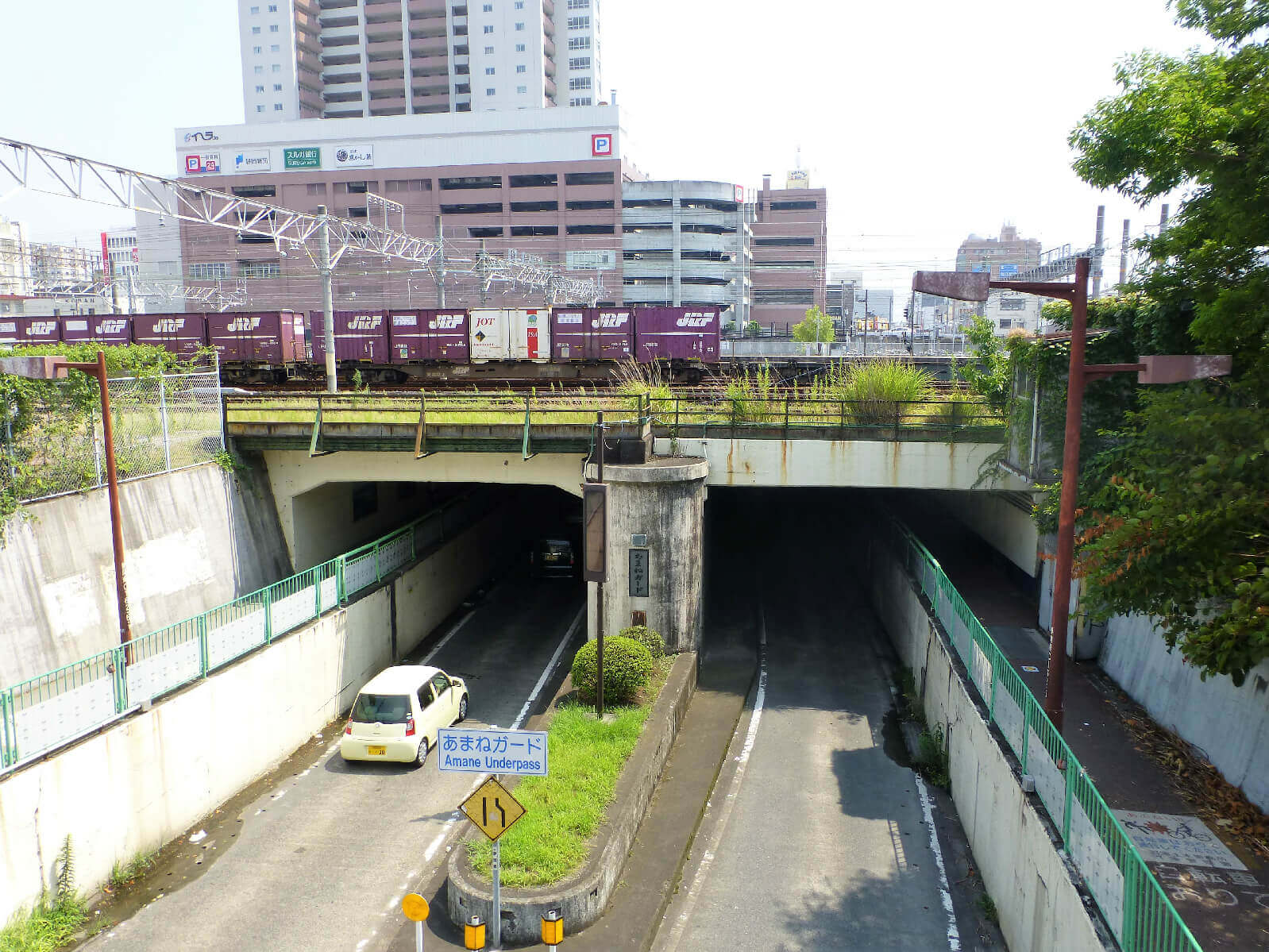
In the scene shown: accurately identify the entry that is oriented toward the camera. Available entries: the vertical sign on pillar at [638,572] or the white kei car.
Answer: the vertical sign on pillar

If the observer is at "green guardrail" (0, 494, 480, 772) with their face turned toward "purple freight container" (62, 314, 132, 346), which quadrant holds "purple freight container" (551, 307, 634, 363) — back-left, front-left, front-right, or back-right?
front-right

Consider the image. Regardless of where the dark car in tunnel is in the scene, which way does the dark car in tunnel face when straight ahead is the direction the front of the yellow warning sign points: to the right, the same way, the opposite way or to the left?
the opposite way

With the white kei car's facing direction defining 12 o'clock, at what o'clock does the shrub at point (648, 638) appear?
The shrub is roughly at 1 o'clock from the white kei car.

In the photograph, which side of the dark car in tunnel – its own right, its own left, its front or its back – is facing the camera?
back

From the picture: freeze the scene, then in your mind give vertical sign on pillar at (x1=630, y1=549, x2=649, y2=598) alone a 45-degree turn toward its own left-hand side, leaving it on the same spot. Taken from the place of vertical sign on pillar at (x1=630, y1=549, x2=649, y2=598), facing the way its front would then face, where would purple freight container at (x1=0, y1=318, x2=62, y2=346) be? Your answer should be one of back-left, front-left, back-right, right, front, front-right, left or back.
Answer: back

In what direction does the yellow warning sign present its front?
toward the camera

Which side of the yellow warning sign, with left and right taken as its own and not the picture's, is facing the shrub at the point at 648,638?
back

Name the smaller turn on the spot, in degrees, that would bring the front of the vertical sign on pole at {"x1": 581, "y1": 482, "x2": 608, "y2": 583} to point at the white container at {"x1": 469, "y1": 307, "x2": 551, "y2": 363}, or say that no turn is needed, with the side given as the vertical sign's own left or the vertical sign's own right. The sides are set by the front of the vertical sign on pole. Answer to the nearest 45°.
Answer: approximately 180°

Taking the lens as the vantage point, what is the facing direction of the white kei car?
facing away from the viewer and to the right of the viewer

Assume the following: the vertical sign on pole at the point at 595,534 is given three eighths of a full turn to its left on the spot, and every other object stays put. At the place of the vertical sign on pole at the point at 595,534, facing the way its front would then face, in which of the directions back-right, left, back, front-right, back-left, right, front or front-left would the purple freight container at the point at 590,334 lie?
front-left

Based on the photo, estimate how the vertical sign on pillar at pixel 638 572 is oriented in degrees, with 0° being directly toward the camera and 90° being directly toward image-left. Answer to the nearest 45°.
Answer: approximately 0°

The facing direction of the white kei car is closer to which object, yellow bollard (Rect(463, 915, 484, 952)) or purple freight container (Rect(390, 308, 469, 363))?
the purple freight container

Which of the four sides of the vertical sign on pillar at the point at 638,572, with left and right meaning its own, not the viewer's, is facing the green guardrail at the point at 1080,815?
front

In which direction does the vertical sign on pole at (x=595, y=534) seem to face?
toward the camera

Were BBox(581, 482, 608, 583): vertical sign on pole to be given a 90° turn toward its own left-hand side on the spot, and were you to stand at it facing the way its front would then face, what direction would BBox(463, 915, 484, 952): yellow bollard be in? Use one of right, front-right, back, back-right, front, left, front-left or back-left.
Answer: right

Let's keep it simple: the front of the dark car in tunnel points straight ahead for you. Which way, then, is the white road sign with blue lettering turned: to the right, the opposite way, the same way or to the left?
the opposite way

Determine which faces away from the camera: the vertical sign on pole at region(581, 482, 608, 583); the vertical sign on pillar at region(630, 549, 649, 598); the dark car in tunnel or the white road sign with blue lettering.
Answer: the dark car in tunnel
